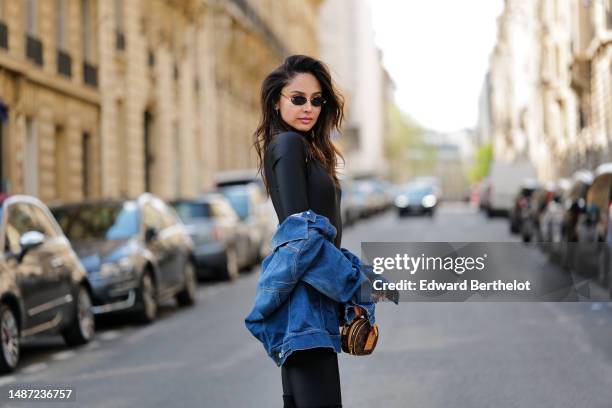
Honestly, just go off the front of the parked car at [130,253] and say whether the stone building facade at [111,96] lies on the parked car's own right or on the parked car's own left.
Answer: on the parked car's own right

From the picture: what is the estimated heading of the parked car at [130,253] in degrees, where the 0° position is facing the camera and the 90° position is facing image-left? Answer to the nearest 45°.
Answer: approximately 45°

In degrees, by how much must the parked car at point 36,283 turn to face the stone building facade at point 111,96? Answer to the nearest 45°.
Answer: approximately 135° to its right

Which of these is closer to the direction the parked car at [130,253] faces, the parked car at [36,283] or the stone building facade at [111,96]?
the parked car

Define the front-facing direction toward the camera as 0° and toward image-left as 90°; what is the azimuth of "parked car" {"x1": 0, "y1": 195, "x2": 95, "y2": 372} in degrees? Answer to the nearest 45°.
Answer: approximately 45°

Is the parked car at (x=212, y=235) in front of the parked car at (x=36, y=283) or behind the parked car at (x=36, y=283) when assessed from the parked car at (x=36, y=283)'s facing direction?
behind
